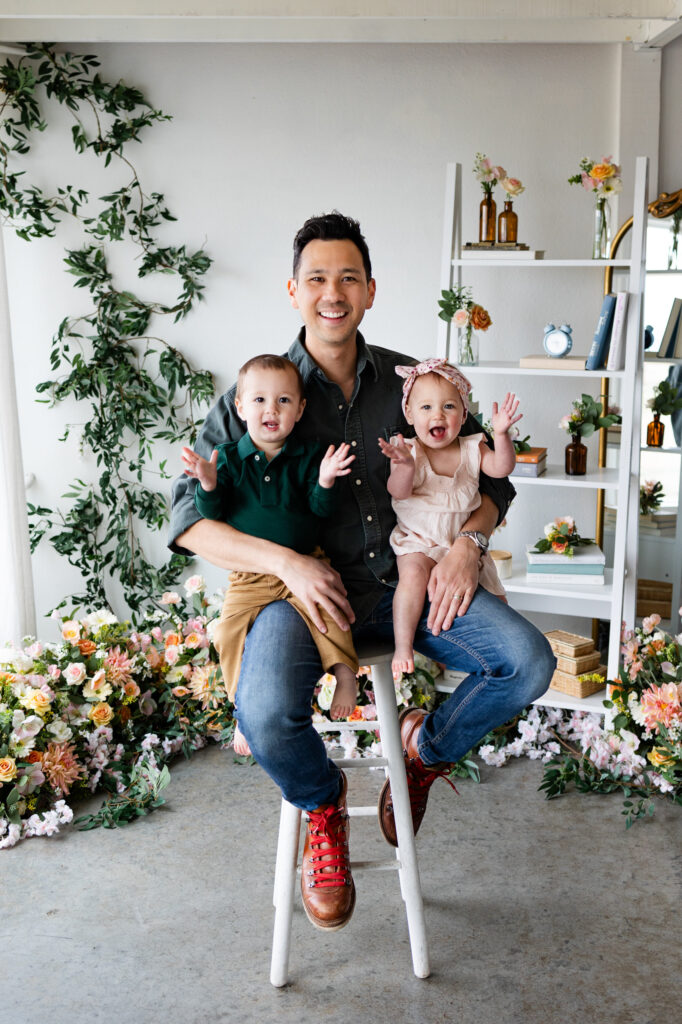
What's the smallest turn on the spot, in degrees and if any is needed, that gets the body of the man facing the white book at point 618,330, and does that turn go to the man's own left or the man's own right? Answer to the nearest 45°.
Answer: approximately 135° to the man's own left

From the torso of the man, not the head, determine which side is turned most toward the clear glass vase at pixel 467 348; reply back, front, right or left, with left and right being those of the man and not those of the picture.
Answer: back

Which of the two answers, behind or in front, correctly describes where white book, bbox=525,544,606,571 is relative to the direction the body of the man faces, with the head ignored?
behind

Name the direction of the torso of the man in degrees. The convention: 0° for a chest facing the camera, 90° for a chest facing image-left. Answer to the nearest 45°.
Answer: approximately 0°

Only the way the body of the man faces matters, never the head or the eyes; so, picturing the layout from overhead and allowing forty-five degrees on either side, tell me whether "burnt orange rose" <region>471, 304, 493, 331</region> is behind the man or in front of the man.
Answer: behind

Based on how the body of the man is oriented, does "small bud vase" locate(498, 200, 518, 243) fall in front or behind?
behind

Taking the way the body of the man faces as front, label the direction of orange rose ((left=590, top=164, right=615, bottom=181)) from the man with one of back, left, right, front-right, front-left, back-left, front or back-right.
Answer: back-left

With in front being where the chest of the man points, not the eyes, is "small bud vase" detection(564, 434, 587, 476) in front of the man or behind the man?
behind

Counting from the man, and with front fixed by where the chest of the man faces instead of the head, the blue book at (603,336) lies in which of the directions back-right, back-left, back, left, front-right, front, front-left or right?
back-left

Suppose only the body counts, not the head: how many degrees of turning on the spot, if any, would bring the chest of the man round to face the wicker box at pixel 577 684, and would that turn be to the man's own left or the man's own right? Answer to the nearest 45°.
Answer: approximately 135° to the man's own left
